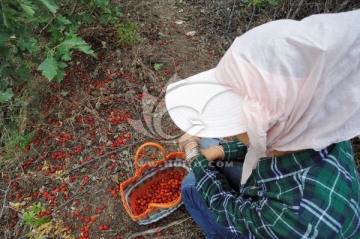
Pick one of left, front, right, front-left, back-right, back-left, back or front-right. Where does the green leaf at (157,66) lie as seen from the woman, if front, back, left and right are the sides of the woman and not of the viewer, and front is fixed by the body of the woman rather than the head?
front-right

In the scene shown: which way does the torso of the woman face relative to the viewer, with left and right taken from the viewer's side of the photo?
facing to the left of the viewer

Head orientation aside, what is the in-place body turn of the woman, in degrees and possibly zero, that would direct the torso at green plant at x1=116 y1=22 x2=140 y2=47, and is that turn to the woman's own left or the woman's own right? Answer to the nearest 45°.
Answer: approximately 45° to the woman's own right
